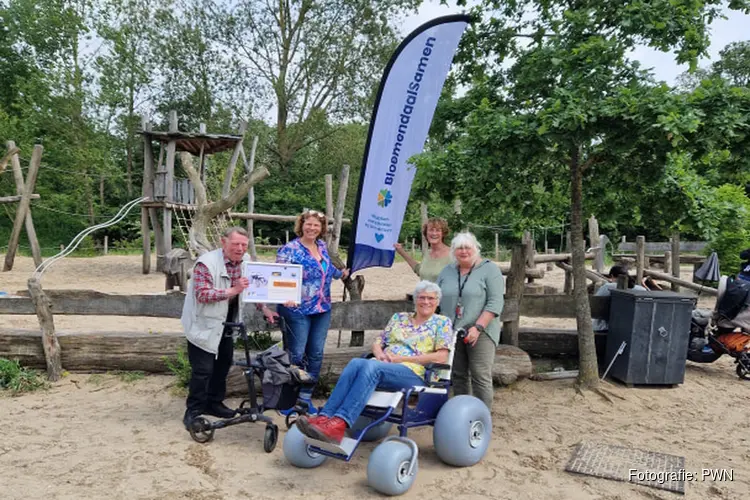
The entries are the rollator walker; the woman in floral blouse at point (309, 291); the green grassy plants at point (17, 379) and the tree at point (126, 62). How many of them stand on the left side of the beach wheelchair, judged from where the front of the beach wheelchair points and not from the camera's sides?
0

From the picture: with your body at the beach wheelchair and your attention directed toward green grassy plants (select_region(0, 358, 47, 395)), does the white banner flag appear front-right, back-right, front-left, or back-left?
front-right

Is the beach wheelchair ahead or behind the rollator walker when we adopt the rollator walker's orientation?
ahead

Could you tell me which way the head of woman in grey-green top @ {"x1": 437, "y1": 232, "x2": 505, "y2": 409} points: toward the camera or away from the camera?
toward the camera

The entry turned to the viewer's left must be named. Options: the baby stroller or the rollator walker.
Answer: the baby stroller

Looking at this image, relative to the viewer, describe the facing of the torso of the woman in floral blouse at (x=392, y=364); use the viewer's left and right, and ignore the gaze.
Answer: facing the viewer and to the left of the viewer

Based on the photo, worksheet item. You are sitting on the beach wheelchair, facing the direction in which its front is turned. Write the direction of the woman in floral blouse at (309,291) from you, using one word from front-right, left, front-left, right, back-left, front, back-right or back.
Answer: right

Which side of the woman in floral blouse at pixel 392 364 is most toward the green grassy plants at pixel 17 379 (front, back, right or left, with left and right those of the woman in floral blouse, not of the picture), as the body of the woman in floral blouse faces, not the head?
right

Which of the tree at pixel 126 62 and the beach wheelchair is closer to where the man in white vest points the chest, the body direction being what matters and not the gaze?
the beach wheelchair

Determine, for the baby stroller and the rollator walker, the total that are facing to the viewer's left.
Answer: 1

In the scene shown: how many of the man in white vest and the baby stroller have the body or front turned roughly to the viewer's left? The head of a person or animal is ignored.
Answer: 1

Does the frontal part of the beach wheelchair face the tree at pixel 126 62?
no

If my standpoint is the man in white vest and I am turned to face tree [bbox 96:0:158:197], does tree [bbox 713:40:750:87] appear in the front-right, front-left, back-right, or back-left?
front-right

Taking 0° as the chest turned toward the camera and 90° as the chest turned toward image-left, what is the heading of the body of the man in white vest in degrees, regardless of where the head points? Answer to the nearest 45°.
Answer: approximately 315°

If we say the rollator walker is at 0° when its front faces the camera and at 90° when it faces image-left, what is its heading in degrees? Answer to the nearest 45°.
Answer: approximately 315°

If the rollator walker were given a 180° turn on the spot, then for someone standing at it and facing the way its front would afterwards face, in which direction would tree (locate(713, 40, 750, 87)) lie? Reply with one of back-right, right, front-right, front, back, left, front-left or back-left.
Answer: right

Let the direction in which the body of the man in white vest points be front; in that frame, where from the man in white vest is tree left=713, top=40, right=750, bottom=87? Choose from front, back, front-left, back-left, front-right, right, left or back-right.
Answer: left
